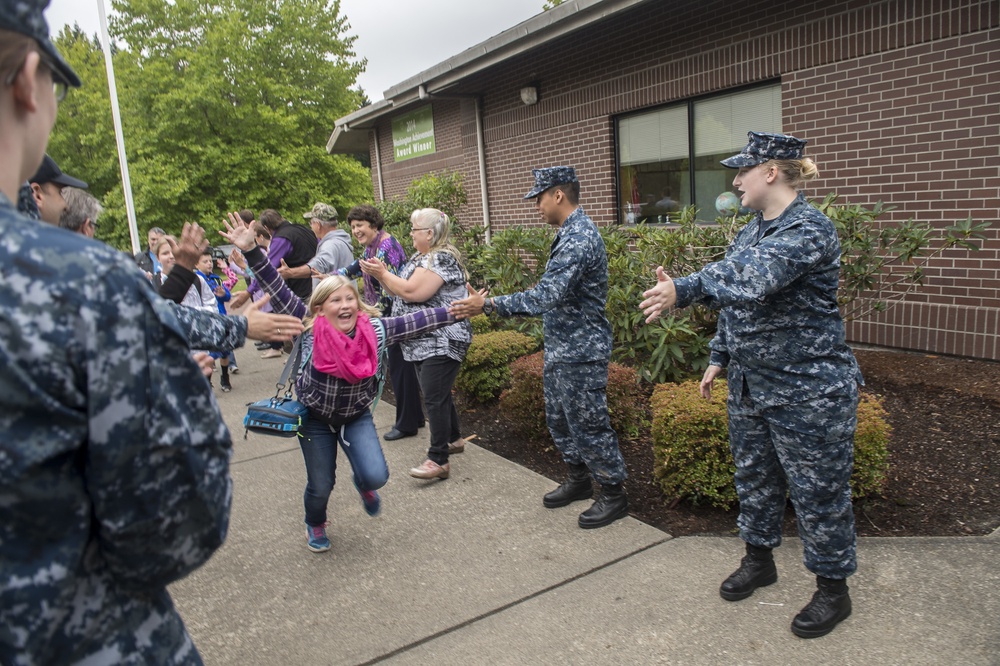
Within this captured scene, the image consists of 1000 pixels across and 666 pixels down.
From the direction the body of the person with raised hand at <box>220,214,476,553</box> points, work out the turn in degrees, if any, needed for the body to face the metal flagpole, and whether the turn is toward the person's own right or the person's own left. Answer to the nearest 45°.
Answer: approximately 180°

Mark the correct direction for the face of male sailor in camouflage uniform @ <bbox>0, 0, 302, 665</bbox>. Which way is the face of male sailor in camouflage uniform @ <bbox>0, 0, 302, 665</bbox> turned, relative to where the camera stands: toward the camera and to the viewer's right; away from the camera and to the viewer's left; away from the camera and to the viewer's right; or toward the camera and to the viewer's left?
away from the camera and to the viewer's right

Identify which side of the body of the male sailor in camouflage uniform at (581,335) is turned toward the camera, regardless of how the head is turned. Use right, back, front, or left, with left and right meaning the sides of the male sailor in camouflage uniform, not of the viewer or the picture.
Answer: left

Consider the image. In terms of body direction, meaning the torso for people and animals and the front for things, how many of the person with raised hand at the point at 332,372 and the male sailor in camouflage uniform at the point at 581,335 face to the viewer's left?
1

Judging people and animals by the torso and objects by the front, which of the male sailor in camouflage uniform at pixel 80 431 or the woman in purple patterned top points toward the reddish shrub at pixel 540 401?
the male sailor in camouflage uniform

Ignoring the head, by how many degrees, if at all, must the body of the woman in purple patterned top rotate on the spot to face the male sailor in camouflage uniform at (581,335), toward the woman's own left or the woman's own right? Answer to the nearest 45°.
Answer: approximately 90° to the woman's own left

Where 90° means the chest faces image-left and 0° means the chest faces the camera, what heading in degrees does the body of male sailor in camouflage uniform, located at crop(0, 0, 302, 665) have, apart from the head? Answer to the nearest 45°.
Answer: approximately 225°
